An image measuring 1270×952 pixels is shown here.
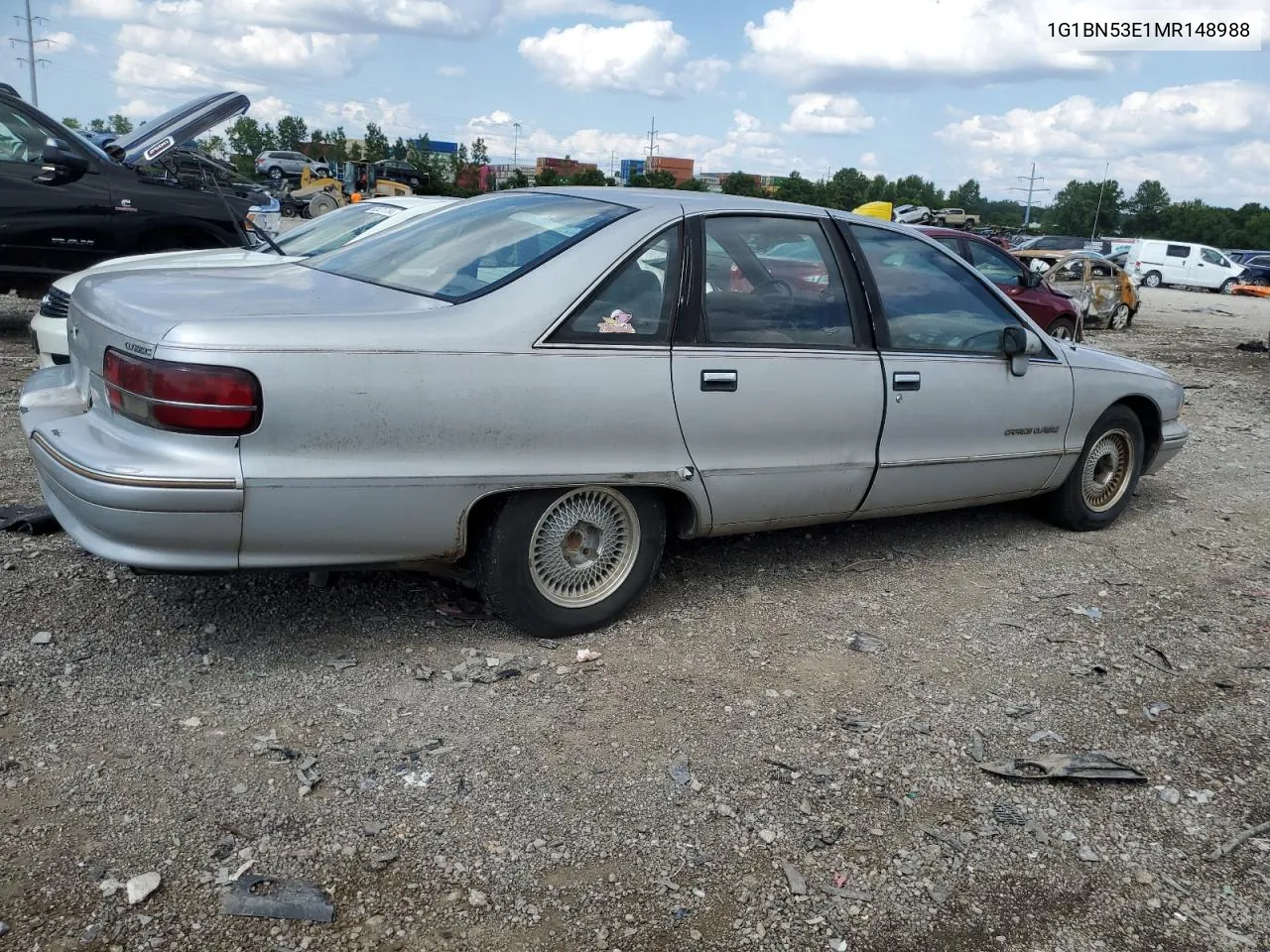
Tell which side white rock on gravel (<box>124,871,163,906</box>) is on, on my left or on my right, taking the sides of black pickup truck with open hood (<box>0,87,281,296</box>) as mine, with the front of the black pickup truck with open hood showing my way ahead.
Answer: on my right

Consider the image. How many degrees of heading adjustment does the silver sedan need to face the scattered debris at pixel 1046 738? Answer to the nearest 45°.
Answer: approximately 45° to its right

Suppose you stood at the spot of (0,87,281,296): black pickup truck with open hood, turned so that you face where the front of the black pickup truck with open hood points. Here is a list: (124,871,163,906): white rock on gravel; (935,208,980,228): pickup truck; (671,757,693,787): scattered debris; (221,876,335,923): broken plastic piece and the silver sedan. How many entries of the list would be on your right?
4

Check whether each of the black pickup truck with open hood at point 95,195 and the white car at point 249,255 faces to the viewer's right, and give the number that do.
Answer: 1

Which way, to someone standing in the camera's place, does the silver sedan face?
facing away from the viewer and to the right of the viewer

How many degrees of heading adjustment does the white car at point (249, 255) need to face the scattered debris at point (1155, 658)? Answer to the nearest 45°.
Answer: approximately 90° to its left

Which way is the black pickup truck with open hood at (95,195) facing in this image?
to the viewer's right

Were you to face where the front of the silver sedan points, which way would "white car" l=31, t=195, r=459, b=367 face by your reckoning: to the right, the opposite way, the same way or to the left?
the opposite way

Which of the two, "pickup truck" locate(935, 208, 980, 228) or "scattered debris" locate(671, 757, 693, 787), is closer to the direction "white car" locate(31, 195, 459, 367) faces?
the scattered debris
